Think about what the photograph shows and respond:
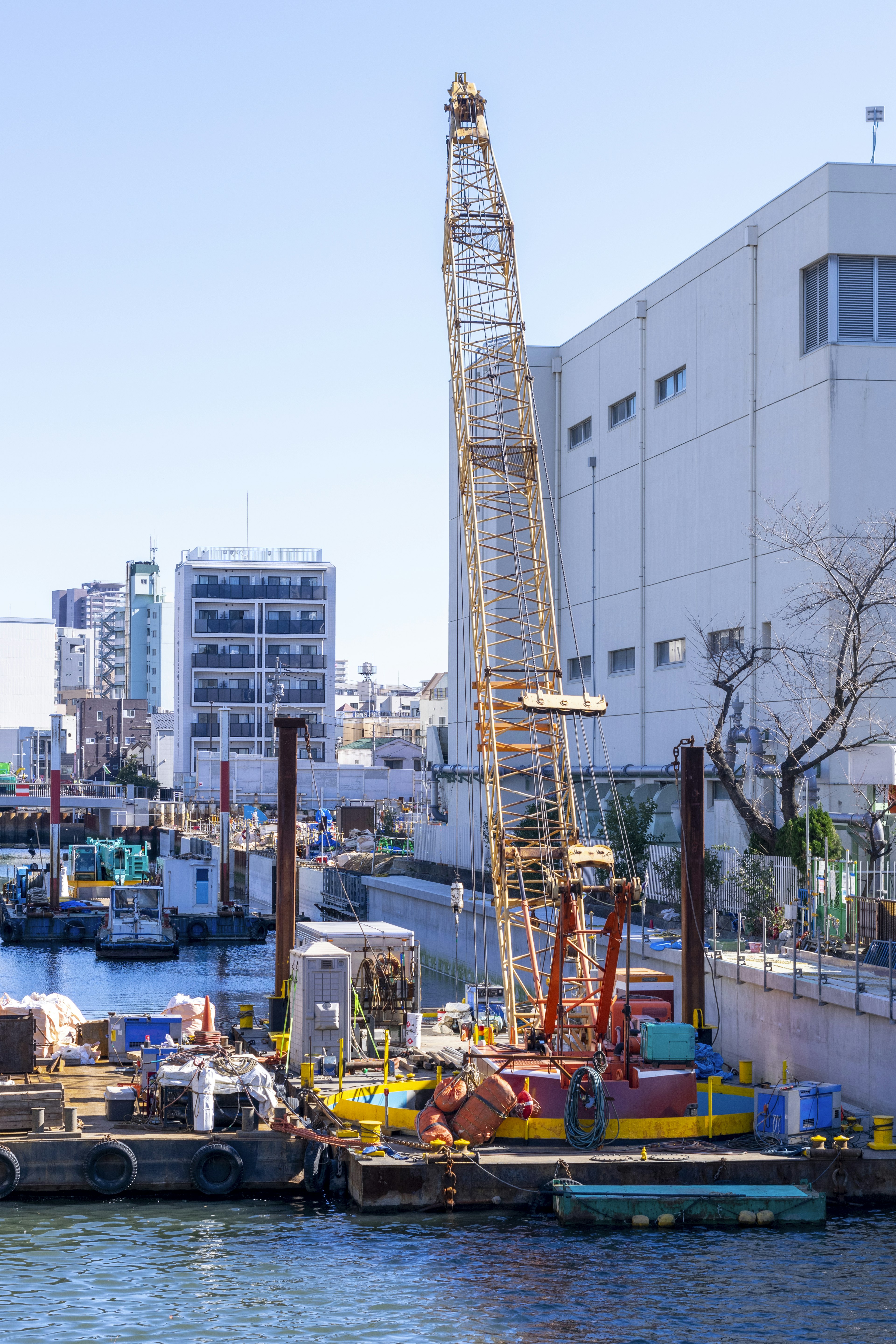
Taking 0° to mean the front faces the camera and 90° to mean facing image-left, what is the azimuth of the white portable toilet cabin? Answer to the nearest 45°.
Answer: approximately 0°

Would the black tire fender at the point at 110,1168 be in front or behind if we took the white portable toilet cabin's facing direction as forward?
in front

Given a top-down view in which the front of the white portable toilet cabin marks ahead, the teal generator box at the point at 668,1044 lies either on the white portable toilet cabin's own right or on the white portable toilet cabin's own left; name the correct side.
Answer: on the white portable toilet cabin's own left

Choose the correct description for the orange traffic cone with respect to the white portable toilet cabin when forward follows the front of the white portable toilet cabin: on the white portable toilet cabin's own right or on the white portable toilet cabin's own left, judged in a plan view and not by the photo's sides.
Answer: on the white portable toilet cabin's own right

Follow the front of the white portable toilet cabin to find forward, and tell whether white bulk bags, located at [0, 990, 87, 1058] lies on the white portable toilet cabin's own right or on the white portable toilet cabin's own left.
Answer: on the white portable toilet cabin's own right

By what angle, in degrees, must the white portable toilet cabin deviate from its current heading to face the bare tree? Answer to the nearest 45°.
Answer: approximately 135° to its left

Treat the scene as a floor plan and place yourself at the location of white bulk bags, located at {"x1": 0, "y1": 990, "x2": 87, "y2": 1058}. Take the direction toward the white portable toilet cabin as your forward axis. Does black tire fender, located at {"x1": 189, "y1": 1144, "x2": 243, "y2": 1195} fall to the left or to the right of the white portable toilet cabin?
right

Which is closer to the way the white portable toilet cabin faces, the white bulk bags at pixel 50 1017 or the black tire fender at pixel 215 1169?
the black tire fender

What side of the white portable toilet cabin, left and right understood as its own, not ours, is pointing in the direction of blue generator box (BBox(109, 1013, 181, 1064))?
right

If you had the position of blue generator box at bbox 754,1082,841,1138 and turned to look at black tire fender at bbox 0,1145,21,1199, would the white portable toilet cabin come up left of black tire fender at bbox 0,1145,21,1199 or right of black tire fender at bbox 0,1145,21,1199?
right

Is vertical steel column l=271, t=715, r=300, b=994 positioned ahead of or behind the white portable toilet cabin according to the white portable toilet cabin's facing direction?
behind
